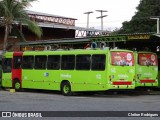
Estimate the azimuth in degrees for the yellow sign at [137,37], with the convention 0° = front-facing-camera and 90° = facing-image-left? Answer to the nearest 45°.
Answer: approximately 0°

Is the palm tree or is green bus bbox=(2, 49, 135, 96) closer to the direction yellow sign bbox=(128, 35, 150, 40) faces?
the green bus

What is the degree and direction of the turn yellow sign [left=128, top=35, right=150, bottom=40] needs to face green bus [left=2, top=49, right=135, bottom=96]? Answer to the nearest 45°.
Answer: approximately 90° to its right

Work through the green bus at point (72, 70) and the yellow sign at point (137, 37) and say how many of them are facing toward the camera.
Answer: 1
